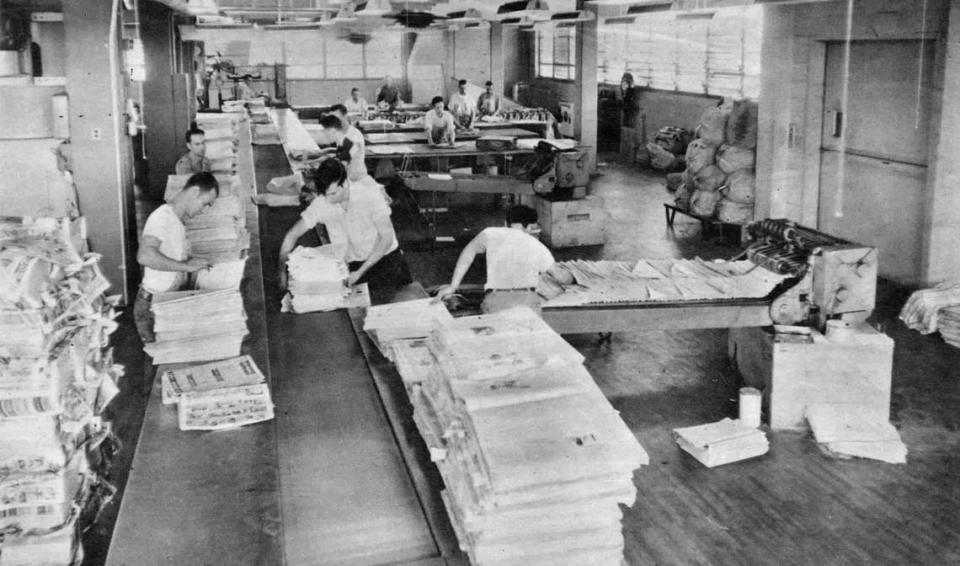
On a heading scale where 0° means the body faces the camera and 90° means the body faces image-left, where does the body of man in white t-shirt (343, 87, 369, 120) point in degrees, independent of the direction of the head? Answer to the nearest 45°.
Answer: approximately 0°

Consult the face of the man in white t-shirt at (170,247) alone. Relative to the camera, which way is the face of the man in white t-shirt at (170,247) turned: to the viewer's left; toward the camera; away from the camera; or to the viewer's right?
to the viewer's right

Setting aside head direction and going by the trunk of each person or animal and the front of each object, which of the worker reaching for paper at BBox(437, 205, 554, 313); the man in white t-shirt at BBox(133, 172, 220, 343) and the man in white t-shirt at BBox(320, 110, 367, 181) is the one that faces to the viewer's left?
the man in white t-shirt at BBox(320, 110, 367, 181)

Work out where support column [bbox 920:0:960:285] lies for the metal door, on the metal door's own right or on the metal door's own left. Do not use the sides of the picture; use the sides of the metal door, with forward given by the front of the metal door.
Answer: on the metal door's own left

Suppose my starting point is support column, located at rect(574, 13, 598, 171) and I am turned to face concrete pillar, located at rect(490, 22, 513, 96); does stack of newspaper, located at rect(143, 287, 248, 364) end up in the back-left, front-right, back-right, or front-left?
back-left

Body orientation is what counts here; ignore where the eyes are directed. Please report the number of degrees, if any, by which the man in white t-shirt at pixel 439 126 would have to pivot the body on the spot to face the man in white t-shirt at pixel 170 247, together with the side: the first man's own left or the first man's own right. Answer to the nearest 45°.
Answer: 0° — they already face them

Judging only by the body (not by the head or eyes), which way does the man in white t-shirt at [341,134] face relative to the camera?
to the viewer's left
